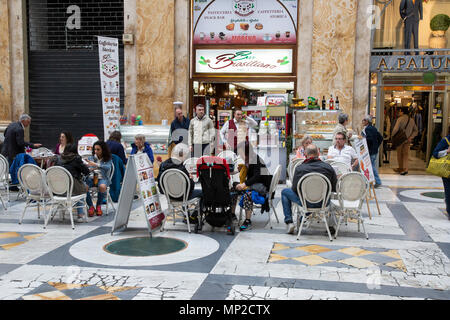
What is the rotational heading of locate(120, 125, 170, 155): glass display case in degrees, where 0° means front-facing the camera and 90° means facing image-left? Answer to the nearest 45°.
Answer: approximately 0°

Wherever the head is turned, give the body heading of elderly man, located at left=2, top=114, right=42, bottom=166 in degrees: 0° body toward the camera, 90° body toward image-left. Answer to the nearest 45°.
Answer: approximately 270°

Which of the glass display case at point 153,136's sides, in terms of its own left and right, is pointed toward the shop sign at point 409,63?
left

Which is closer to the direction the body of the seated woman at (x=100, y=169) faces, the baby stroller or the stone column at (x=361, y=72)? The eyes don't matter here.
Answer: the baby stroller

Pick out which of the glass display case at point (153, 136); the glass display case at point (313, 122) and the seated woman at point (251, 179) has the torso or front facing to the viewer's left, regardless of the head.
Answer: the seated woman

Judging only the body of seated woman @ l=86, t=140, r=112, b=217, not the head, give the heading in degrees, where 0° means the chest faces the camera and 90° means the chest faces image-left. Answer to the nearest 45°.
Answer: approximately 45°

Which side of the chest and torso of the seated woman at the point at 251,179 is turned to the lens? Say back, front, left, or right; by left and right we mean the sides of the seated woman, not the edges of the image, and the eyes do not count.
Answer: left
